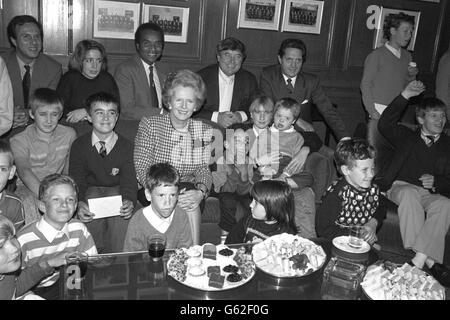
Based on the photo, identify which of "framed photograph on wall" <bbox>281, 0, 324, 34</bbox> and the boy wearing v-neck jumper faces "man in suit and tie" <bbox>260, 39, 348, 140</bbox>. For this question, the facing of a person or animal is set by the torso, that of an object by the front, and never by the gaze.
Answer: the framed photograph on wall

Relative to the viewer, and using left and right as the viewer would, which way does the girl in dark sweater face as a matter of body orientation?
facing the viewer and to the left of the viewer

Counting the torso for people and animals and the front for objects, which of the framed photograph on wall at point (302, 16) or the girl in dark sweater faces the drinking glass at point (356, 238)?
the framed photograph on wall

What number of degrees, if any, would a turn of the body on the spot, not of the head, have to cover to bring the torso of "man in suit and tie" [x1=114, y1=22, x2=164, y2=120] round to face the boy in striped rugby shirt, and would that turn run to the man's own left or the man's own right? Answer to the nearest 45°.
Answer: approximately 45° to the man's own right

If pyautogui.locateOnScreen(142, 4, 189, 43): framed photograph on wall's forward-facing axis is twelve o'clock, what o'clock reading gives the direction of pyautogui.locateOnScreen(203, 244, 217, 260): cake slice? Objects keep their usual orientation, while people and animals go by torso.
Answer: The cake slice is roughly at 12 o'clock from the framed photograph on wall.

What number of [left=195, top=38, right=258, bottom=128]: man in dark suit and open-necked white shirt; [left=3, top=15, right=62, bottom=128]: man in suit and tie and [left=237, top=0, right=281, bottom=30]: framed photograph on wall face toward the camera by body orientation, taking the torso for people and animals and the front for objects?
3

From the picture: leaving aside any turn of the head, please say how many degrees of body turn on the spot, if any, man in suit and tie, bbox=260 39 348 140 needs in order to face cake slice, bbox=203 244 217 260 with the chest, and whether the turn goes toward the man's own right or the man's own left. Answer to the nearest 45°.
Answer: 0° — they already face it

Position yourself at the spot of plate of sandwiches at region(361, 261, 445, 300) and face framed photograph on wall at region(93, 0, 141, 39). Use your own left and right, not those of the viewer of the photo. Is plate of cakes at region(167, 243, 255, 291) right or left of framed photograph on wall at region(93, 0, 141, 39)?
left

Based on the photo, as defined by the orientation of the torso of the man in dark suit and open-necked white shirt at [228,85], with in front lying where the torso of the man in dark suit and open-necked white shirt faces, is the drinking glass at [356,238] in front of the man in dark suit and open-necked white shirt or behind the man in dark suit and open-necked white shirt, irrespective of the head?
in front
